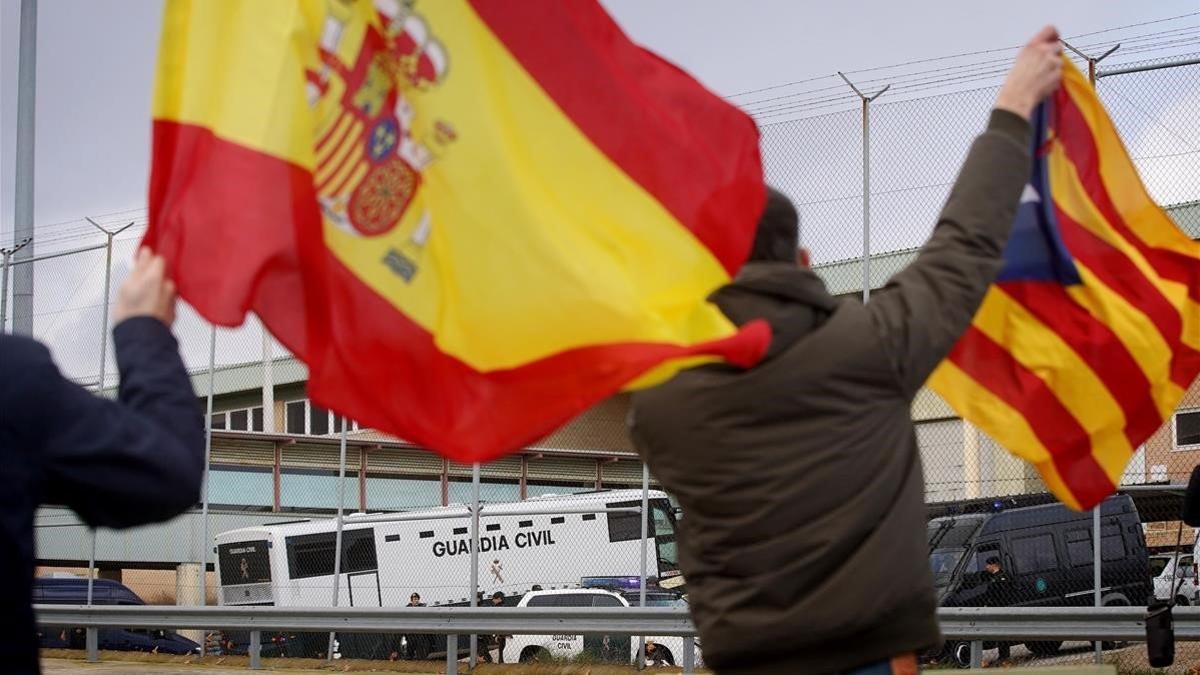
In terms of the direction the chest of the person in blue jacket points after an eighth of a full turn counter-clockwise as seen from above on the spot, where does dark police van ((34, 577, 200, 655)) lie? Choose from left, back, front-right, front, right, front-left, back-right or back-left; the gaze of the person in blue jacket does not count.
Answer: front-right

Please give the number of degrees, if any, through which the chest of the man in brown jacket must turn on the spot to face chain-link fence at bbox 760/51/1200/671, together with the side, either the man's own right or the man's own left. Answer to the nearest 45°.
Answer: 0° — they already face it

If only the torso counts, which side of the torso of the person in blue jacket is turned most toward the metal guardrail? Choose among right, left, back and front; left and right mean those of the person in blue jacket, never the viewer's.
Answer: front

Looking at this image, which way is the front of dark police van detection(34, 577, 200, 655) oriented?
to the viewer's right

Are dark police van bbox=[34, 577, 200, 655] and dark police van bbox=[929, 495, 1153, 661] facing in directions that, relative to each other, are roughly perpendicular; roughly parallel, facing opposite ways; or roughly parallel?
roughly parallel, facing opposite ways

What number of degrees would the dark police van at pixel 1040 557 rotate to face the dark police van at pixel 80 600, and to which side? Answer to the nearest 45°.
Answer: approximately 45° to its right

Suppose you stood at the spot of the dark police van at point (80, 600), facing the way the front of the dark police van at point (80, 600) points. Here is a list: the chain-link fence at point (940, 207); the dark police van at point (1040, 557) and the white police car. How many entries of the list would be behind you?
0

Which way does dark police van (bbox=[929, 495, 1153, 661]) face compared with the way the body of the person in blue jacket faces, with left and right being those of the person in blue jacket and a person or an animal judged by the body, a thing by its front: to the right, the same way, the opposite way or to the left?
to the left

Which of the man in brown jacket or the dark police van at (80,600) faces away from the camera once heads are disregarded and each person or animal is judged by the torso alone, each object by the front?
the man in brown jacket

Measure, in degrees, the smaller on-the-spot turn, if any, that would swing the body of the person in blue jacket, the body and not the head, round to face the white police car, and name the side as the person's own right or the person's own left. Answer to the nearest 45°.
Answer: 0° — they already face it

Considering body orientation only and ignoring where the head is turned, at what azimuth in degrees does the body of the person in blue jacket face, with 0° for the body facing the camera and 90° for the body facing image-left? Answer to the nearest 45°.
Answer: approximately 180°

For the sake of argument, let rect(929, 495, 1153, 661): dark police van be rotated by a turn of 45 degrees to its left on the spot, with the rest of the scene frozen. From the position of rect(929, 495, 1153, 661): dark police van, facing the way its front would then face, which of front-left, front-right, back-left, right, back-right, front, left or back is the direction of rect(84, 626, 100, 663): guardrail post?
right

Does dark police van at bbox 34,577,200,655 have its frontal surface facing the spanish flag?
no

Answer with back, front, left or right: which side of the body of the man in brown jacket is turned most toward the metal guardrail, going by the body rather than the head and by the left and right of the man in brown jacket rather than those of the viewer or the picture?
front

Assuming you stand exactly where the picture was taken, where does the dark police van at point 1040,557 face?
facing the viewer and to the left of the viewer

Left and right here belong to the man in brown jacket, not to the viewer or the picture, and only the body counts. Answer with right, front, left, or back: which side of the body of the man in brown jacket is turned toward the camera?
back

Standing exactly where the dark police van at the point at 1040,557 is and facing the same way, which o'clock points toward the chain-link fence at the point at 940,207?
The chain-link fence is roughly at 11 o'clock from the dark police van.
